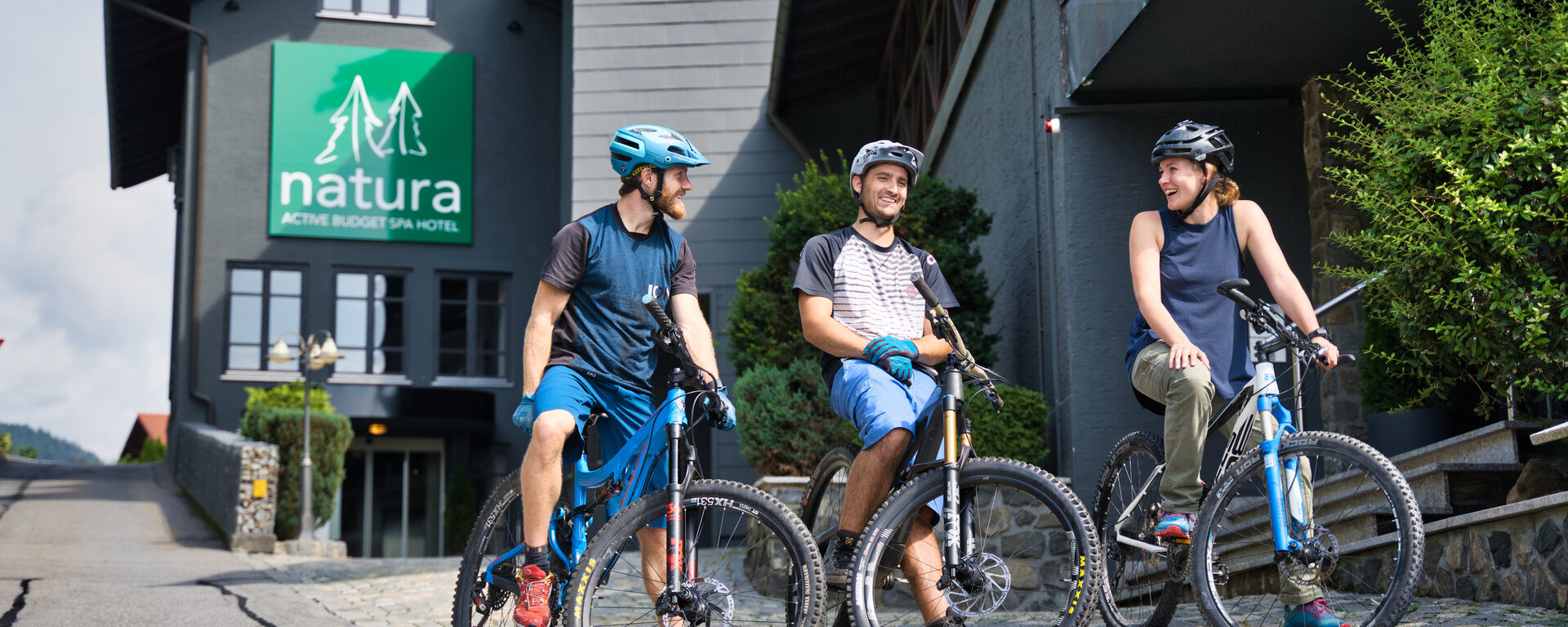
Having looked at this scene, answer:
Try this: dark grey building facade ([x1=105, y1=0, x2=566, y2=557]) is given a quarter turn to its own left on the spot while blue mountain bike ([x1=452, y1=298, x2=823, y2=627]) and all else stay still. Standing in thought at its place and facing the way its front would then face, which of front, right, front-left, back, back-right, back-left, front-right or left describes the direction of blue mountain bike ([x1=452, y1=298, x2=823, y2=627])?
right

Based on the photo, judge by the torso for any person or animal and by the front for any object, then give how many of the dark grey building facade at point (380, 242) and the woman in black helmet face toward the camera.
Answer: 2

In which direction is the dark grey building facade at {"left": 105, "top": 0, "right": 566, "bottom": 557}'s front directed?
toward the camera

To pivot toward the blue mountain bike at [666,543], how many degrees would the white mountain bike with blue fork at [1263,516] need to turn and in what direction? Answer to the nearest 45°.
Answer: approximately 135° to its right

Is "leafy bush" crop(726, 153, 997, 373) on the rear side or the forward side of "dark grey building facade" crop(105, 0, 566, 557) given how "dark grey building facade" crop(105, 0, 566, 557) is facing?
on the forward side

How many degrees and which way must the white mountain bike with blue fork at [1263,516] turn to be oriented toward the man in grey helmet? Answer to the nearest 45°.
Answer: approximately 135° to its right

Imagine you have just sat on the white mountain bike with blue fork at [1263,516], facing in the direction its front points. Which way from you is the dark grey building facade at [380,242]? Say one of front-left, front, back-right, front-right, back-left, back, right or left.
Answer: back

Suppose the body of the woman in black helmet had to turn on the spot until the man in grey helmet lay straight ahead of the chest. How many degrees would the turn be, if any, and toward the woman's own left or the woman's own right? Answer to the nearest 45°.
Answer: approximately 90° to the woman's own right

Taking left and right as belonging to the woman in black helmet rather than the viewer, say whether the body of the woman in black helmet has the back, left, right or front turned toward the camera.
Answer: front

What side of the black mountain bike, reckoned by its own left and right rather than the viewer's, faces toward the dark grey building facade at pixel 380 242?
back

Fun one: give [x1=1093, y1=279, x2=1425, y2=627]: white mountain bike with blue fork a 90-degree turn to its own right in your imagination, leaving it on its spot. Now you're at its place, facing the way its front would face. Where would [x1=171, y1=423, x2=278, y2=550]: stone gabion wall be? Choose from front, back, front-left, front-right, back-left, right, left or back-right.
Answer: right

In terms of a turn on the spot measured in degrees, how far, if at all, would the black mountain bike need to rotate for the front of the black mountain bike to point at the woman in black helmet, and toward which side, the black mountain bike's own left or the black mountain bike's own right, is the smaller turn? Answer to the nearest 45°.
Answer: approximately 90° to the black mountain bike's own left
